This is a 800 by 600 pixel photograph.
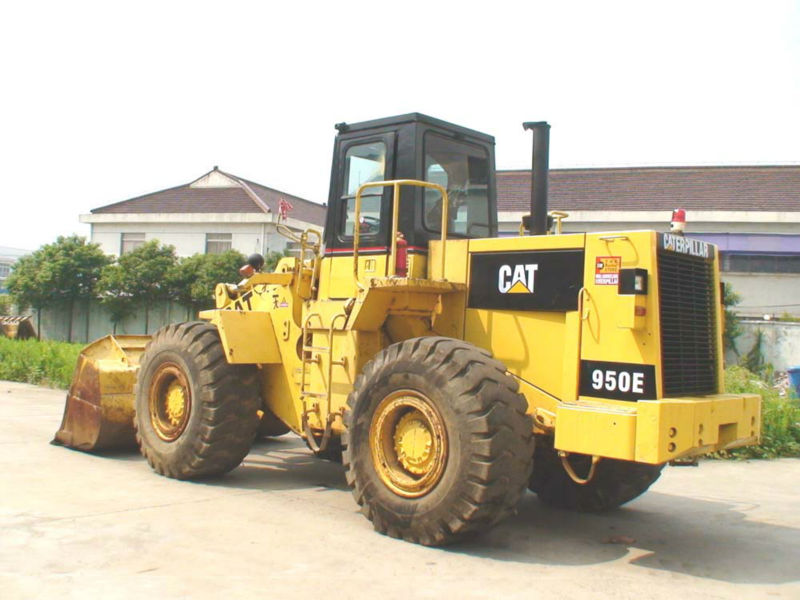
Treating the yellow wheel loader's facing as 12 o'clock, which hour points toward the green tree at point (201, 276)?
The green tree is roughly at 1 o'clock from the yellow wheel loader.

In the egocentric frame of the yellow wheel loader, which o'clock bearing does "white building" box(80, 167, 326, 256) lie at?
The white building is roughly at 1 o'clock from the yellow wheel loader.

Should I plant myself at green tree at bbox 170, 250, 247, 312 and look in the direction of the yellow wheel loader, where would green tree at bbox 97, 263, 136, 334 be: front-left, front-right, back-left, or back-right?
back-right

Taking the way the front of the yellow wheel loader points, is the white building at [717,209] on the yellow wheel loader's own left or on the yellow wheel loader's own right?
on the yellow wheel loader's own right

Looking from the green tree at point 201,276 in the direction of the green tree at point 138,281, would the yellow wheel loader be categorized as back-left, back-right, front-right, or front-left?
back-left

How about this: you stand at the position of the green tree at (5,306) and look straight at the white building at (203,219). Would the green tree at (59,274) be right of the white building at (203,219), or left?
right

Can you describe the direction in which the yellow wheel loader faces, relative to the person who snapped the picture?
facing away from the viewer and to the left of the viewer
